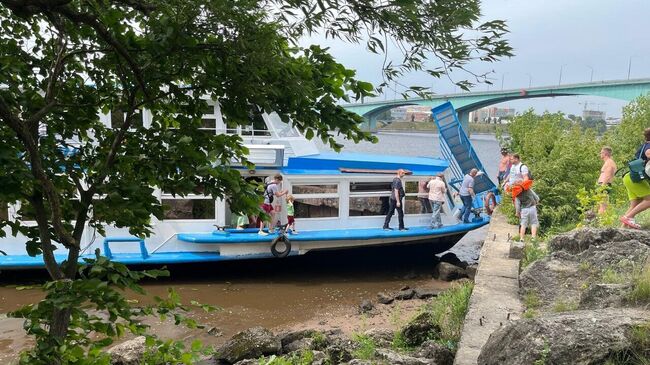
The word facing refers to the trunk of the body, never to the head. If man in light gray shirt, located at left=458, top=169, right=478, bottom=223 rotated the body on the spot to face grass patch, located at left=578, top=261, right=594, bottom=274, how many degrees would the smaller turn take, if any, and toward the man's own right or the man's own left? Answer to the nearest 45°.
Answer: approximately 90° to the man's own right

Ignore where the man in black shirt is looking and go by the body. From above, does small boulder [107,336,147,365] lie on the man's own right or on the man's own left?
on the man's own right

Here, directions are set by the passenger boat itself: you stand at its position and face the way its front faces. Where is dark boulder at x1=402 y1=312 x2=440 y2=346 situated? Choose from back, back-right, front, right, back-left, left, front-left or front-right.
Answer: right

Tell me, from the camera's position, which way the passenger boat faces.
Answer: facing to the right of the viewer

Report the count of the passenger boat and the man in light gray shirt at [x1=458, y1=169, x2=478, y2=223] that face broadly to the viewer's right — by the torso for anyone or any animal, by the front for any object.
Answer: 2

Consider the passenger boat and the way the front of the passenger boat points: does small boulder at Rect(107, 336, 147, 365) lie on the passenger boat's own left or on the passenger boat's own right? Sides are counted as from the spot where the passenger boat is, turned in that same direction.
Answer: on the passenger boat's own right

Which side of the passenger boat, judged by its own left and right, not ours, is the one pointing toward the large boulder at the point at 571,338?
right

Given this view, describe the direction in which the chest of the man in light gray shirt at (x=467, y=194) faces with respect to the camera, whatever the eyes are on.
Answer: to the viewer's right

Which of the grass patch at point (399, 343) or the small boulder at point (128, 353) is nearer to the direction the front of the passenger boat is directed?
the grass patch
